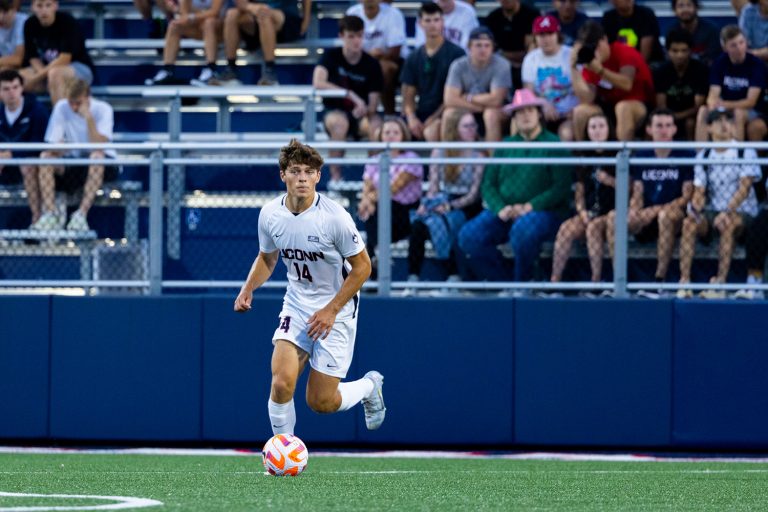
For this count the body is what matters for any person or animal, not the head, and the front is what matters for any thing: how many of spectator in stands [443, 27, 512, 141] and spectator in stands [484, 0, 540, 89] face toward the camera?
2

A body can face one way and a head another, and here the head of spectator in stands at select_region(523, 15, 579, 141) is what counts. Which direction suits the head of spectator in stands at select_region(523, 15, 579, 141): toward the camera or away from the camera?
toward the camera

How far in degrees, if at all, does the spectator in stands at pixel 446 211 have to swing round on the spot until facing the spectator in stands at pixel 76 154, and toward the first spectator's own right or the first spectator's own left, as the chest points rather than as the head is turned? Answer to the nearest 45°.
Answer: approximately 45° to the first spectator's own right

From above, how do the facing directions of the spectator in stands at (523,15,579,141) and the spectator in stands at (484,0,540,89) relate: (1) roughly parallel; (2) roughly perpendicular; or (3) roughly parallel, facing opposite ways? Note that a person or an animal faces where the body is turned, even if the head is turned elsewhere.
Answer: roughly parallel

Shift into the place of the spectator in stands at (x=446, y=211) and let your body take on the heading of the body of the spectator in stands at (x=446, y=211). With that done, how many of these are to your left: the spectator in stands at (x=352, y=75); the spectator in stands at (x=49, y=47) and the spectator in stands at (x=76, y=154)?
0

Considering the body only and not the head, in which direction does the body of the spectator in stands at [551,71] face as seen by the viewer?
toward the camera

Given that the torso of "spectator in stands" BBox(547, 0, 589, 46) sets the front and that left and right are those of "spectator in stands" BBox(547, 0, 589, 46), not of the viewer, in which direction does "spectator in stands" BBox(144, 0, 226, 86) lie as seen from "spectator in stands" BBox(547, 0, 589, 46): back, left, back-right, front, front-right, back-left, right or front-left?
right

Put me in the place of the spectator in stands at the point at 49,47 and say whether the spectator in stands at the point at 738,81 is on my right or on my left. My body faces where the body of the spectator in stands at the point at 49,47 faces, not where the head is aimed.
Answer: on my left

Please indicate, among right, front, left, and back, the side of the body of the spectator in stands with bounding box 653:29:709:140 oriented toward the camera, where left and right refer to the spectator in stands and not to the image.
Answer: front

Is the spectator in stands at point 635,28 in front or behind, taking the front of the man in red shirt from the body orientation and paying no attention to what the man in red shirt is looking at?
behind

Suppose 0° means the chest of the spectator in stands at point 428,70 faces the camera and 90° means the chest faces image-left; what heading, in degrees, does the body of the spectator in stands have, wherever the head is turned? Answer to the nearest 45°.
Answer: approximately 0°

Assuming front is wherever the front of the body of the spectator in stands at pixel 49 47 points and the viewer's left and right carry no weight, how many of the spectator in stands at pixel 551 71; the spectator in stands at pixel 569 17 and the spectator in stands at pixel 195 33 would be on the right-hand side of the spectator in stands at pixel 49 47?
0

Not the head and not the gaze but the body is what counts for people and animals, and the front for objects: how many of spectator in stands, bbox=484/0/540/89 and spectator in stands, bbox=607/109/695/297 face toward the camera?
2

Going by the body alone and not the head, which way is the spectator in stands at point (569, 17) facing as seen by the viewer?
toward the camera

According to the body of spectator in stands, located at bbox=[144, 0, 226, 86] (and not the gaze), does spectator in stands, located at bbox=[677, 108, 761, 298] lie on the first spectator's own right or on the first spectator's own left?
on the first spectator's own left

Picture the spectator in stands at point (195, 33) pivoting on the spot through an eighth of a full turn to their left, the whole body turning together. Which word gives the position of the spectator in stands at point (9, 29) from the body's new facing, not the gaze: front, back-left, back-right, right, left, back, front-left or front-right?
right

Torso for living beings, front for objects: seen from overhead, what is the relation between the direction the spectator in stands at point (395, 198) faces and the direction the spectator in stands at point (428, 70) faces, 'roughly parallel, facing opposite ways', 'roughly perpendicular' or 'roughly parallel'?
roughly parallel
